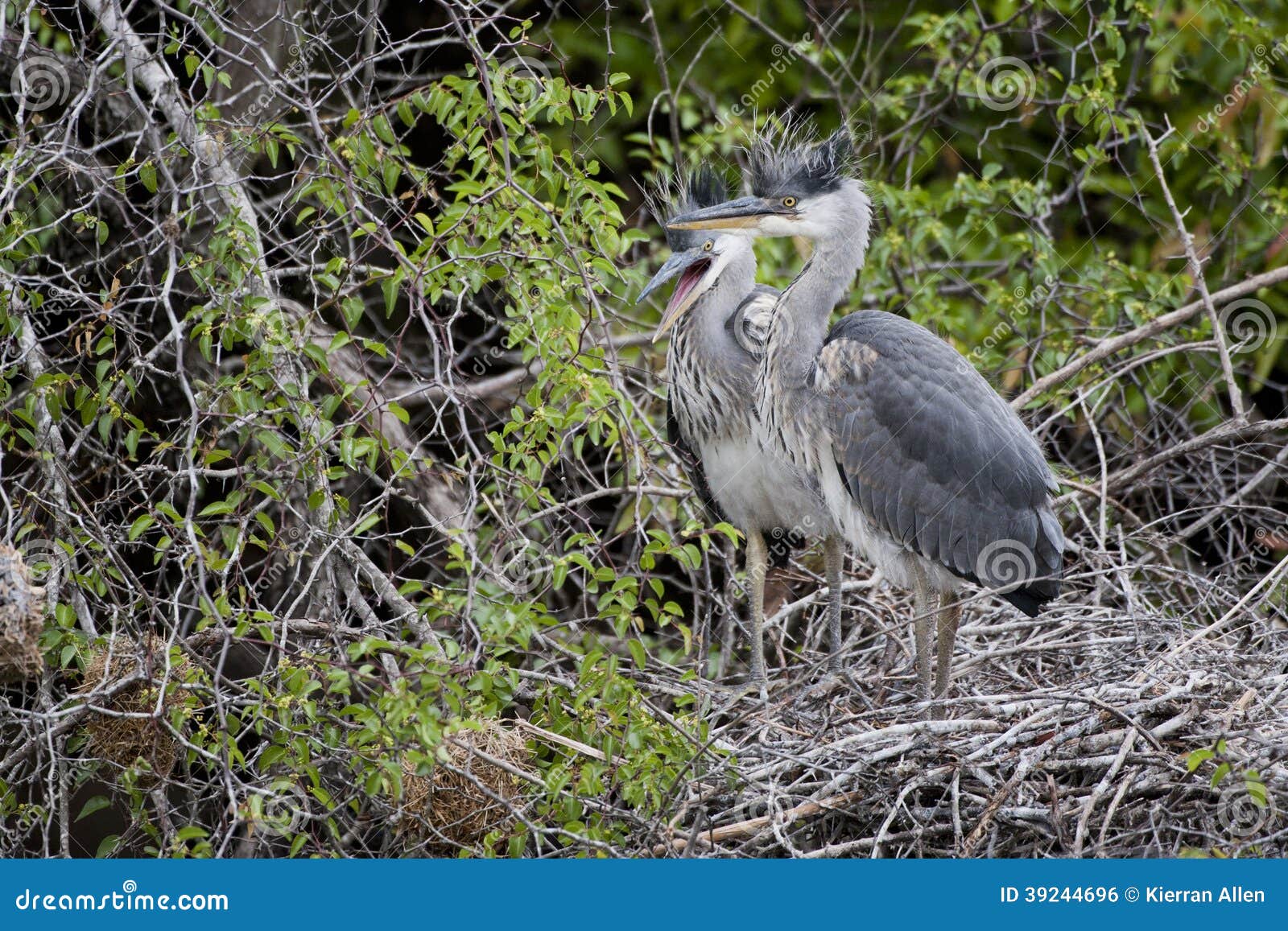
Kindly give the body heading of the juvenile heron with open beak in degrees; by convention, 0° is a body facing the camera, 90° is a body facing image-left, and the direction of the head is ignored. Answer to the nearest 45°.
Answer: approximately 45°

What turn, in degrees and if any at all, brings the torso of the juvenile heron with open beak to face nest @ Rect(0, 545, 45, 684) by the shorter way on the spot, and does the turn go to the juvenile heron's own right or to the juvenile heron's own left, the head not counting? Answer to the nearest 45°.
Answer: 0° — it already faces it

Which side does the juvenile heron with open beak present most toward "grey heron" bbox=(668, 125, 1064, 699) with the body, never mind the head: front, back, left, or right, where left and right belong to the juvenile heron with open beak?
left

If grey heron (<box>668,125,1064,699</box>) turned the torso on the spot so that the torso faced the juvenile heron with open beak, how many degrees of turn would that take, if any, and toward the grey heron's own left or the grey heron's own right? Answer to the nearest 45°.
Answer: approximately 45° to the grey heron's own right

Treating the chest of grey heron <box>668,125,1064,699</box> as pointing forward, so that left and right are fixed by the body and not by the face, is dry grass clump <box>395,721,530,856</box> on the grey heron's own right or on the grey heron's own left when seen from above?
on the grey heron's own left

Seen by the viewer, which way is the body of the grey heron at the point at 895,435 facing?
to the viewer's left
